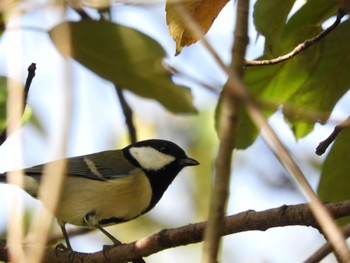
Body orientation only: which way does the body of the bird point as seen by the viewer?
to the viewer's right

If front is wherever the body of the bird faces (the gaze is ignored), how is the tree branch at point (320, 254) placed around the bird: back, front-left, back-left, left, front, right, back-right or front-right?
front

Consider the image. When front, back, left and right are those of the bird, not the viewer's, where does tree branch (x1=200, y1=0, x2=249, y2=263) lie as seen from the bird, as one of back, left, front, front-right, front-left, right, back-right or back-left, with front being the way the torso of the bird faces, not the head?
front

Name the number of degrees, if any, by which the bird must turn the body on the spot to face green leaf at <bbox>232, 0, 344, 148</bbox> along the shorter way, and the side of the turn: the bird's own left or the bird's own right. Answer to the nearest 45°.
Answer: approximately 45° to the bird's own right
